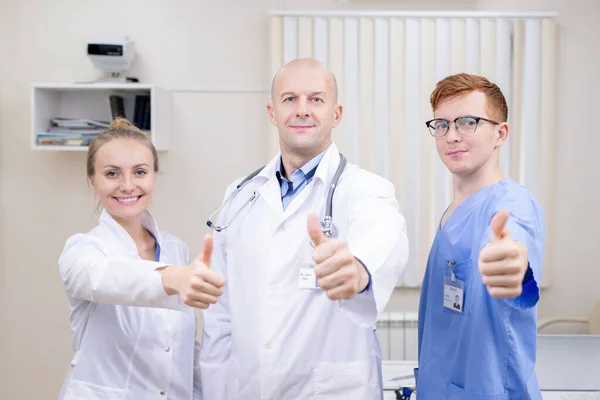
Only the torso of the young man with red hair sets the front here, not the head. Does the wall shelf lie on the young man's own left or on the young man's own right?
on the young man's own right

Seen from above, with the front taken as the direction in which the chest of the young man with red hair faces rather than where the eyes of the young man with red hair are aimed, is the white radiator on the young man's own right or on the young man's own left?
on the young man's own right

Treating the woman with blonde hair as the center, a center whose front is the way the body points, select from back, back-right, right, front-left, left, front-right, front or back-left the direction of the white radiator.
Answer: left

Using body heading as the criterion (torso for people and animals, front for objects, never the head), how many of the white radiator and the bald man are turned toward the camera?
2

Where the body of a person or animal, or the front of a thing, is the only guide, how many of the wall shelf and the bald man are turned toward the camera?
2

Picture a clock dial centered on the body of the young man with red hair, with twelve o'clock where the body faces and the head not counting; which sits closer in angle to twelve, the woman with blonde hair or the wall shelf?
the woman with blonde hair

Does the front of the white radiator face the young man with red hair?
yes

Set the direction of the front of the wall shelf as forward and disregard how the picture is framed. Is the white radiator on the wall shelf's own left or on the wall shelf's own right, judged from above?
on the wall shelf's own left

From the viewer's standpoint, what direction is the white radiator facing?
toward the camera

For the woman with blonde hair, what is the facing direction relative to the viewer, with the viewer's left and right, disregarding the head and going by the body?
facing the viewer and to the right of the viewer

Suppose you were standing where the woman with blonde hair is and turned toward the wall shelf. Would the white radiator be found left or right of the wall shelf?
right

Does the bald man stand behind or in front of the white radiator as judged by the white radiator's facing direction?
in front

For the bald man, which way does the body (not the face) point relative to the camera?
toward the camera

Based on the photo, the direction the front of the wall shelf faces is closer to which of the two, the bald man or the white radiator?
the bald man
